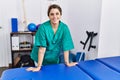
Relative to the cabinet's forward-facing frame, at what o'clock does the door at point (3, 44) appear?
The door is roughly at 4 o'clock from the cabinet.

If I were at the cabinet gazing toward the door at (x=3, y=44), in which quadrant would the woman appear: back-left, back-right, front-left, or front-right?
back-left

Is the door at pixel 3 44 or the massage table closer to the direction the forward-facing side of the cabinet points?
the massage table

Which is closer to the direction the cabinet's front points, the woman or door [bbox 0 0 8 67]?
the woman

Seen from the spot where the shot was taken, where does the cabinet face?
facing the viewer

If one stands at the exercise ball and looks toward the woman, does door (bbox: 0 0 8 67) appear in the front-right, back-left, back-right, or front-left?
back-right

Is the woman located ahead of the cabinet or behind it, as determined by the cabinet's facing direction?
ahead

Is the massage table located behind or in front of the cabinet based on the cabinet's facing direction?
in front
